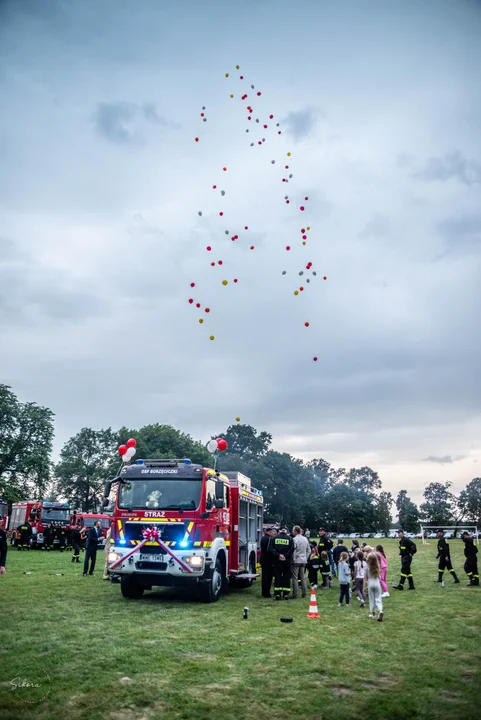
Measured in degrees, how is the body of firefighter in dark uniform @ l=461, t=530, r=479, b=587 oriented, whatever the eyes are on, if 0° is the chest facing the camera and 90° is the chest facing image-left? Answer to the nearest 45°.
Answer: approximately 90°

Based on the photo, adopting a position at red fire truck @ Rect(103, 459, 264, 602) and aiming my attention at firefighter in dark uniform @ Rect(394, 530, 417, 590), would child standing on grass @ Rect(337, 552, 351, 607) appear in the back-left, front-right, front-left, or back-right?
front-right

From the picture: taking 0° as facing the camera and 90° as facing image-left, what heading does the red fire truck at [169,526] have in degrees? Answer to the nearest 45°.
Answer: approximately 45°

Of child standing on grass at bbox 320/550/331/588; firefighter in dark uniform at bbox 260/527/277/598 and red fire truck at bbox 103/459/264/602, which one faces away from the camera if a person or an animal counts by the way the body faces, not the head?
the child standing on grass

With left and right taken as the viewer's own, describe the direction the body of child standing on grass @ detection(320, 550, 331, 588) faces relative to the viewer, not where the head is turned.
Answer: facing away from the viewer

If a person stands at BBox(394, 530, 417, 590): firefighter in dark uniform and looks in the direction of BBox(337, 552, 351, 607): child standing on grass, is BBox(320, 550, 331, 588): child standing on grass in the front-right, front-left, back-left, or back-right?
front-right

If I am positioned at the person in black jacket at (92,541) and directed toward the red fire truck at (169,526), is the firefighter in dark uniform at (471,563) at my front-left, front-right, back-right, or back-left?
front-left

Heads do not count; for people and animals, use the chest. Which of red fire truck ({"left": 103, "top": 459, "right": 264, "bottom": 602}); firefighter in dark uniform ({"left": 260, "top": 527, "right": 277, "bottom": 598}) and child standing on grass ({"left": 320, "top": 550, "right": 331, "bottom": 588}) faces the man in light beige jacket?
the firefighter in dark uniform
